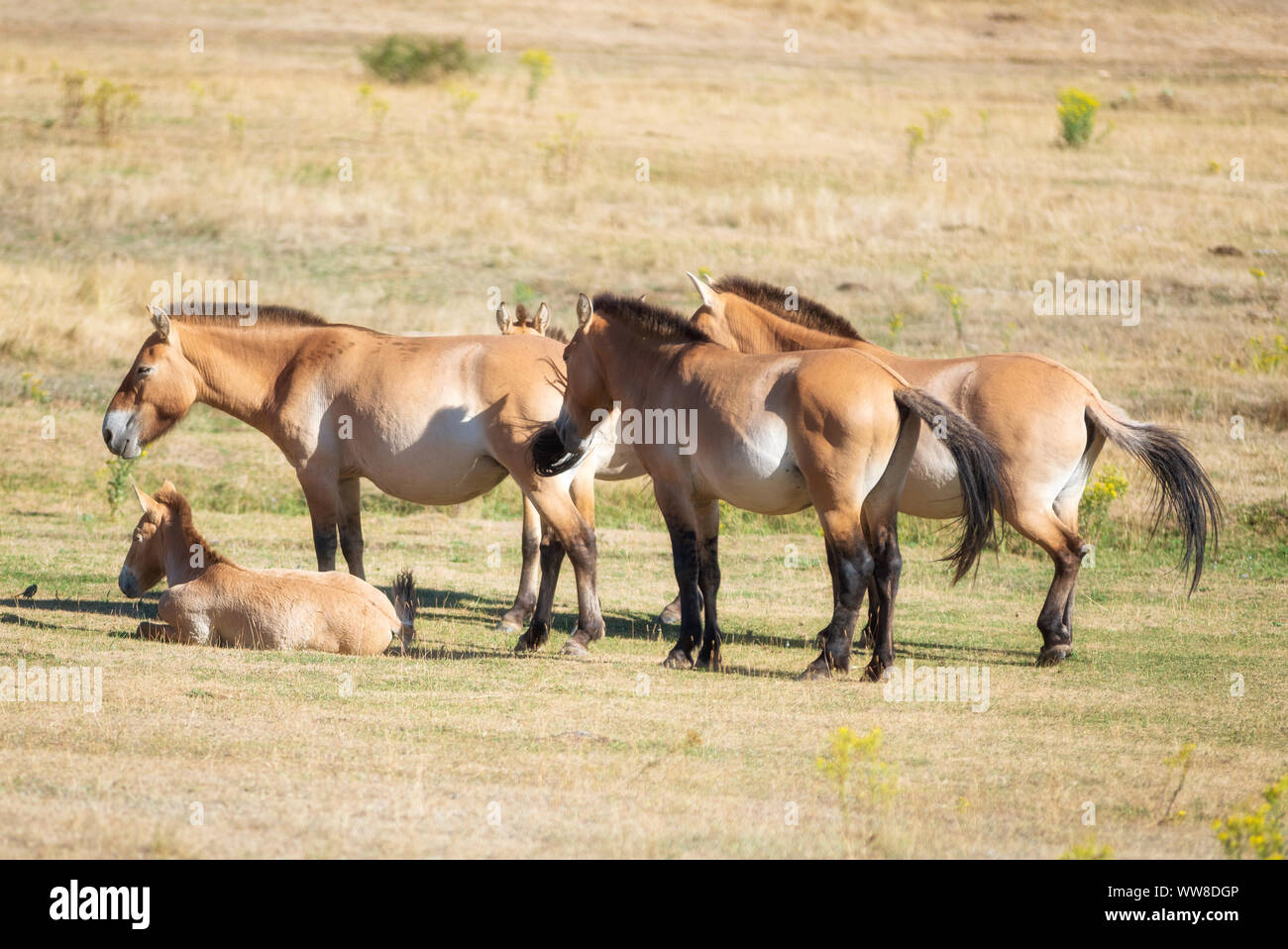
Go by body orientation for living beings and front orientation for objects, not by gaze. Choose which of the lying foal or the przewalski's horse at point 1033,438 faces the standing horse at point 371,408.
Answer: the przewalski's horse

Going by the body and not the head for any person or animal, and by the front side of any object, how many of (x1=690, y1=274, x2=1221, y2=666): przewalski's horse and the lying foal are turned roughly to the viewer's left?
2

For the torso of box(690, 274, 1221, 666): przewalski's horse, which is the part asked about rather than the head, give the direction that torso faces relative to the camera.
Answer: to the viewer's left

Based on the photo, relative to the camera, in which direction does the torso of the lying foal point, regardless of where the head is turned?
to the viewer's left

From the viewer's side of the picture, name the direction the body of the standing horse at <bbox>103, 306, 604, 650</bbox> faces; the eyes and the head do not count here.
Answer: to the viewer's left

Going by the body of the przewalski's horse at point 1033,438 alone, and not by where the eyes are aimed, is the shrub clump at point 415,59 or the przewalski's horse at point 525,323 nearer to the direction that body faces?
the przewalski's horse

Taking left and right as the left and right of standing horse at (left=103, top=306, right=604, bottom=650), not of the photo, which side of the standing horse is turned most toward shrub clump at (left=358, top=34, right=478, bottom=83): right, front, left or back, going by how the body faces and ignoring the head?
right

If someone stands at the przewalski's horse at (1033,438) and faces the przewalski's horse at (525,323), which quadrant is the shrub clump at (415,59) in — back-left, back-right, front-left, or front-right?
front-right

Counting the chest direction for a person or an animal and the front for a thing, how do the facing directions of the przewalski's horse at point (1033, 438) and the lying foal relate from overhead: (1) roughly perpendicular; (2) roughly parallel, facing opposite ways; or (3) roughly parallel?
roughly parallel

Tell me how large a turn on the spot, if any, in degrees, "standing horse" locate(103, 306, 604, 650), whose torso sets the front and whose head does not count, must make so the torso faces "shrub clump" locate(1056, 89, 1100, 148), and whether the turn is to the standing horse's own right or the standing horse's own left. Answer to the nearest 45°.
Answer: approximately 135° to the standing horse's own right

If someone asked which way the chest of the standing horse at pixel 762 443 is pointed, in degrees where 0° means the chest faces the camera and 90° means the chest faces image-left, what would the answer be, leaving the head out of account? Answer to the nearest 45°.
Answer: approximately 135°

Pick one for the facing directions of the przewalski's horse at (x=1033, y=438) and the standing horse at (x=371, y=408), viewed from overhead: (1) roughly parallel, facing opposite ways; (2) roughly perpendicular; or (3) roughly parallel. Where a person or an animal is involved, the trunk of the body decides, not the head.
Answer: roughly parallel

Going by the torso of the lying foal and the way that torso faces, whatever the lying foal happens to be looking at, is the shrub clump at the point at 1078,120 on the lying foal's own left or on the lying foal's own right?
on the lying foal's own right
